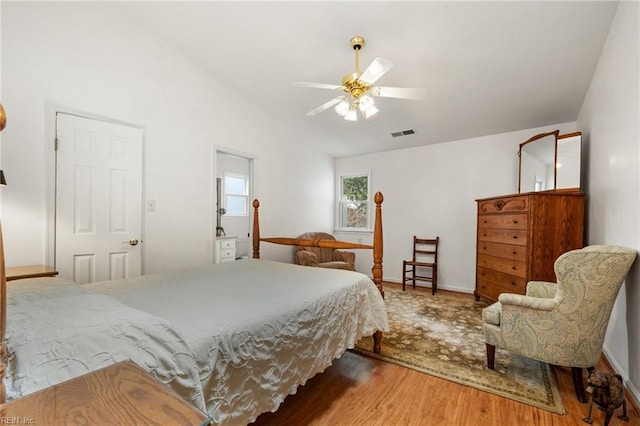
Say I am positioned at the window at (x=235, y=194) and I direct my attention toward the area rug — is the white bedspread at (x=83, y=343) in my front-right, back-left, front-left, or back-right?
front-right

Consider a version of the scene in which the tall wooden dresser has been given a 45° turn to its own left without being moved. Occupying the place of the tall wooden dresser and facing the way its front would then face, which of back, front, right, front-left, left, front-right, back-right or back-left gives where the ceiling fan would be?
front-right

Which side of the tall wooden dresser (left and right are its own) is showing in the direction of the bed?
front

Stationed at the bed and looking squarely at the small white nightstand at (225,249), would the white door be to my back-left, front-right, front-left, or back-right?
front-left

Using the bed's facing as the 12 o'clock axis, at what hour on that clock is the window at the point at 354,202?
The window is roughly at 12 o'clock from the bed.

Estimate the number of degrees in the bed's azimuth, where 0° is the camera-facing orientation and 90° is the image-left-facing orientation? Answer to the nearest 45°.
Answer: approximately 225°

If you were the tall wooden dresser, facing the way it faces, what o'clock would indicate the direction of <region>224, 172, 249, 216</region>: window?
The window is roughly at 1 o'clock from the tall wooden dresser.

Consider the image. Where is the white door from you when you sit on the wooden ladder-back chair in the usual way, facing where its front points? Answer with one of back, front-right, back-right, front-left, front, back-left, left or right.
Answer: front

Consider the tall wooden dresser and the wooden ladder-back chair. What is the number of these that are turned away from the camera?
0

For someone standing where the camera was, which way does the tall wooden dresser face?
facing the viewer and to the left of the viewer

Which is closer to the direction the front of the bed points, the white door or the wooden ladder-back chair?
the wooden ladder-back chair
